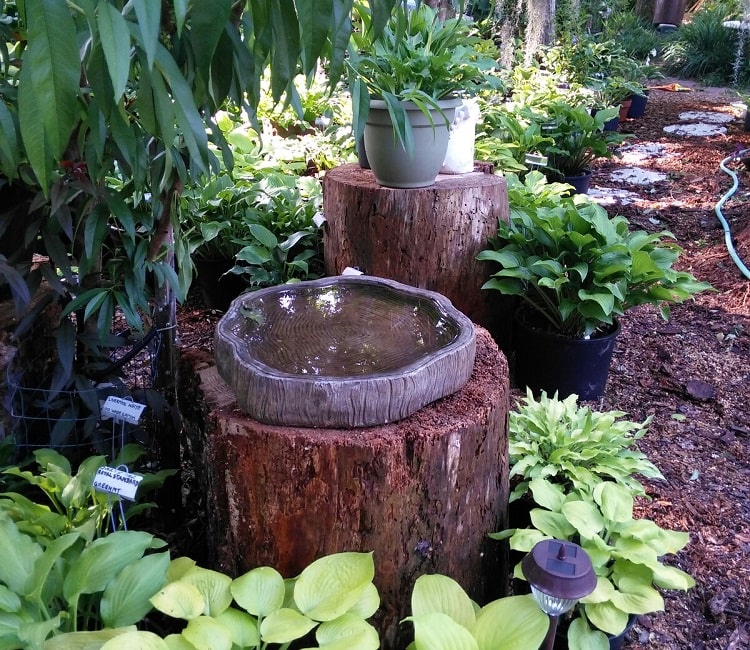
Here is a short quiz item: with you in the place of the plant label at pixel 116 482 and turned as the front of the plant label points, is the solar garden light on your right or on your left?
on your left

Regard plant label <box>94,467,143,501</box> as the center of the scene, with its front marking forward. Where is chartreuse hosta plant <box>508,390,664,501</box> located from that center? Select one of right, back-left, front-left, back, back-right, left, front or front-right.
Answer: left

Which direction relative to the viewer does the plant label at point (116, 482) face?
toward the camera

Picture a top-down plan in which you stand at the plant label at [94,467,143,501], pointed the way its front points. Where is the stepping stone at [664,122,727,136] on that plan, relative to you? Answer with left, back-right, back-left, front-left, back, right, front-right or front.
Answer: back-left

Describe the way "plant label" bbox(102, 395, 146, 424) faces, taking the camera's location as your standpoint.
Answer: facing the viewer

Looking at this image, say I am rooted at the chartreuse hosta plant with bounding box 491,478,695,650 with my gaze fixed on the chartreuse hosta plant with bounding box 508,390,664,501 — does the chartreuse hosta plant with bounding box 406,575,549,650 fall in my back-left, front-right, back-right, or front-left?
back-left

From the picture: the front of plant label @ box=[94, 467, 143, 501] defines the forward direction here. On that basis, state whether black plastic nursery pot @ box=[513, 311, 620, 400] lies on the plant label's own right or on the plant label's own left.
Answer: on the plant label's own left

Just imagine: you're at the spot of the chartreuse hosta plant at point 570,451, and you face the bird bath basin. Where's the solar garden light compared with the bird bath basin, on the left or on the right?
left

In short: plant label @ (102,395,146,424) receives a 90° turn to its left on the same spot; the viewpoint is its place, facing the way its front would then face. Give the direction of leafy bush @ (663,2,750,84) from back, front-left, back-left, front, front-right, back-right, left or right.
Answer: front-left

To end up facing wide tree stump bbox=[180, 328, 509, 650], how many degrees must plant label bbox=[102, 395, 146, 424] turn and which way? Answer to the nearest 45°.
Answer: approximately 45° to its left

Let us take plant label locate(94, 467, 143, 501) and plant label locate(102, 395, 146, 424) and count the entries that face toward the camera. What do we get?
2

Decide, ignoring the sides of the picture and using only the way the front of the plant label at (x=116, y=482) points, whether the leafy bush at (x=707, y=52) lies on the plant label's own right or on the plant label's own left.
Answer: on the plant label's own left

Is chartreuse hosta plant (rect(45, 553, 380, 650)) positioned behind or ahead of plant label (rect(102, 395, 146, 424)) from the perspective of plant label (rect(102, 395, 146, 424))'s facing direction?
ahead

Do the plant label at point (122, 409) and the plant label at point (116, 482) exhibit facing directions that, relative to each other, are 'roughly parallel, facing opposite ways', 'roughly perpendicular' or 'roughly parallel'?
roughly parallel
